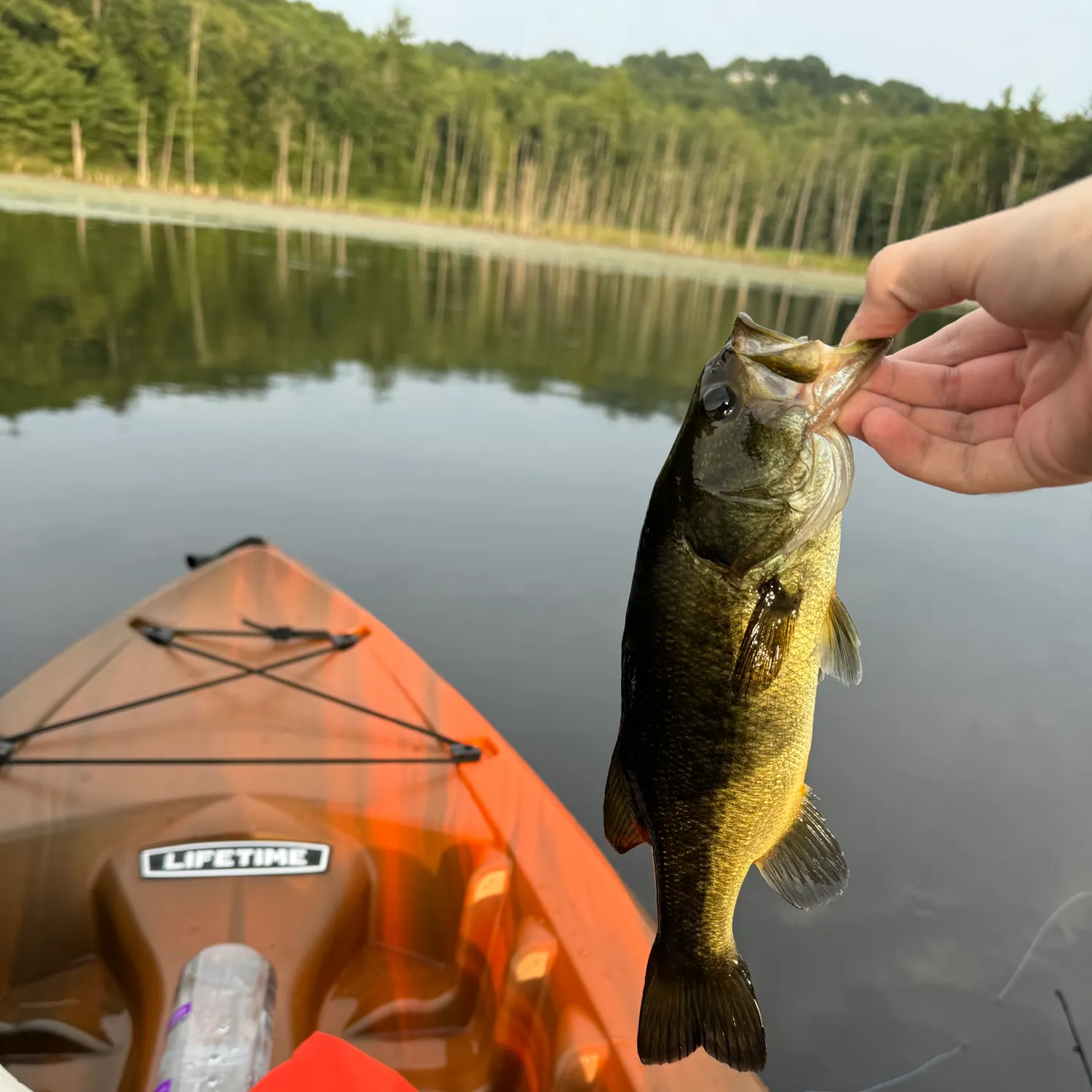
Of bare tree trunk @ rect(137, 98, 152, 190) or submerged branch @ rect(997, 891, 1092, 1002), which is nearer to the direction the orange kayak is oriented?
the bare tree trunk

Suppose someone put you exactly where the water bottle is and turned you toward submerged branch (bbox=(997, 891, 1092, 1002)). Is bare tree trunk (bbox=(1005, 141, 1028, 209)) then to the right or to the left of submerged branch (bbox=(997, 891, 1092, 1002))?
left

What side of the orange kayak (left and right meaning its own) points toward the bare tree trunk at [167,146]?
front

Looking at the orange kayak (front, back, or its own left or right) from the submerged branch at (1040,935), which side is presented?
right

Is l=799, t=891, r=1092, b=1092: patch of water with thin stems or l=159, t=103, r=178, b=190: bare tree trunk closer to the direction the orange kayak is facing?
the bare tree trunk

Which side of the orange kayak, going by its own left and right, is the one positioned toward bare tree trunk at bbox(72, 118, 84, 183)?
front

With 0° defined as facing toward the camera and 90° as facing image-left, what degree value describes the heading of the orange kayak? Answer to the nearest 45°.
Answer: approximately 180°

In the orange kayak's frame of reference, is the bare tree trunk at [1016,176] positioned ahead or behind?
ahead

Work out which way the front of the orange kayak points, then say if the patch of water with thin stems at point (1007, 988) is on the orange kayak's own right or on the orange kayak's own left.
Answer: on the orange kayak's own right

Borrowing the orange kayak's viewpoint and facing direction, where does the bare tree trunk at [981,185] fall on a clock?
The bare tree trunk is roughly at 1 o'clock from the orange kayak.
